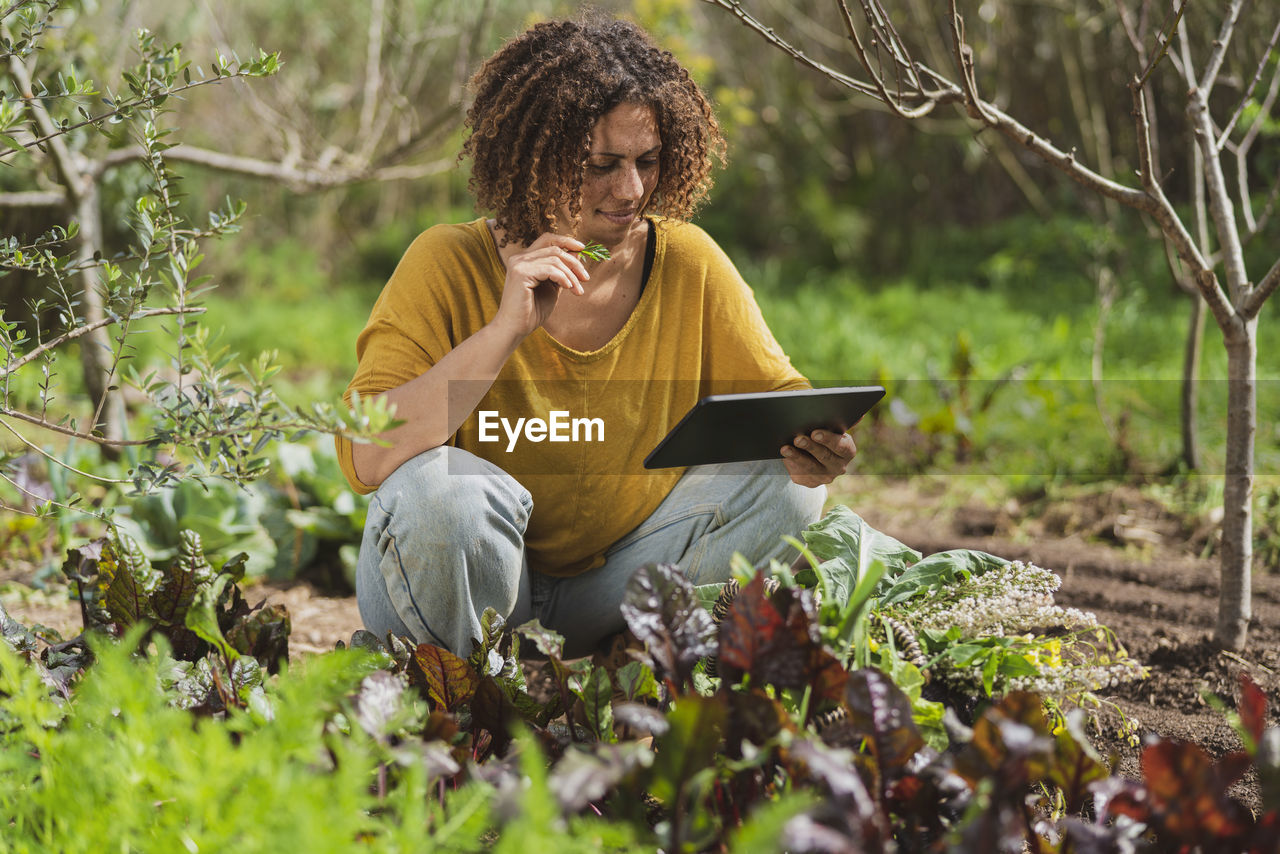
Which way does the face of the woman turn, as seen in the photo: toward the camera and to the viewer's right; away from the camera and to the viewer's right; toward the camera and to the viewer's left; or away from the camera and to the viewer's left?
toward the camera and to the viewer's right

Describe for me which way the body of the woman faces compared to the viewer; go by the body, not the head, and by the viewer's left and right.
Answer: facing the viewer

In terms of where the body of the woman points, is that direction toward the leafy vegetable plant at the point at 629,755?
yes

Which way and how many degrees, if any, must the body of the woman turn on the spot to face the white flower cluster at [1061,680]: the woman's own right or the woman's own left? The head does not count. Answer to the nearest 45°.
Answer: approximately 45° to the woman's own left

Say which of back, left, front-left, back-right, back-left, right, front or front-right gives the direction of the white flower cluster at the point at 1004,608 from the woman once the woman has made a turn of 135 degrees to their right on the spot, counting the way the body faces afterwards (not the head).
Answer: back
